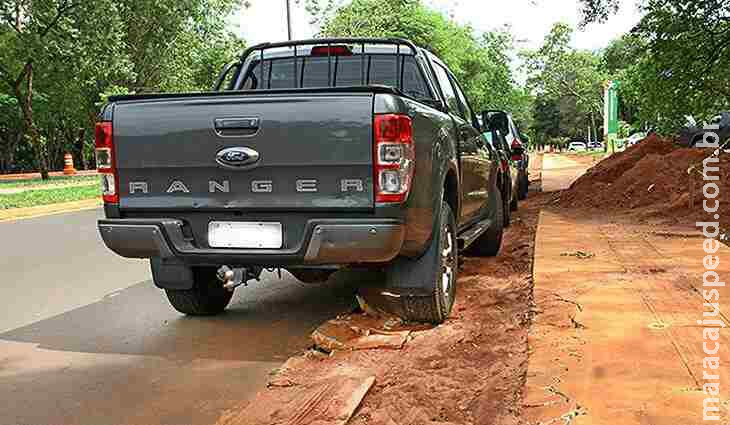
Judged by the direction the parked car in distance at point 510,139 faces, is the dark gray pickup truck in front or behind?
behind

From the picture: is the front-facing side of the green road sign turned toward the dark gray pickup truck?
yes

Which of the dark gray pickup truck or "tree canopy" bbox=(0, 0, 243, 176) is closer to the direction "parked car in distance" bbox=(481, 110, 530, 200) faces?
the tree canopy

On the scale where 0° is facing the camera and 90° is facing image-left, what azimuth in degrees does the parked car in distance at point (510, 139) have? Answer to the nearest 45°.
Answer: approximately 180°

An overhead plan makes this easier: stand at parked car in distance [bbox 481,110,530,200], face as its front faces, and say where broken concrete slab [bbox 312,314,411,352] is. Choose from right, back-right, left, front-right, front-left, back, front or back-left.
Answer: back

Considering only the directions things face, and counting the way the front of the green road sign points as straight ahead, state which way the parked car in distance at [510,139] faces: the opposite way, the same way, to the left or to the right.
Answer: the opposite way

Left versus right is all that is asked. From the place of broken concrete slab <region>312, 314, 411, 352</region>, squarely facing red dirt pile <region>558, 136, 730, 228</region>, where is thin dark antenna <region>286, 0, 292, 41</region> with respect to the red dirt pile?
left

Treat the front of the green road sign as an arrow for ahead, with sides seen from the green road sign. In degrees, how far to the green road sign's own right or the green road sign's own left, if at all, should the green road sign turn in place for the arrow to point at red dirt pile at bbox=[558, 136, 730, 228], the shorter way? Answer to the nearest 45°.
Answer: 0° — it already faces it
